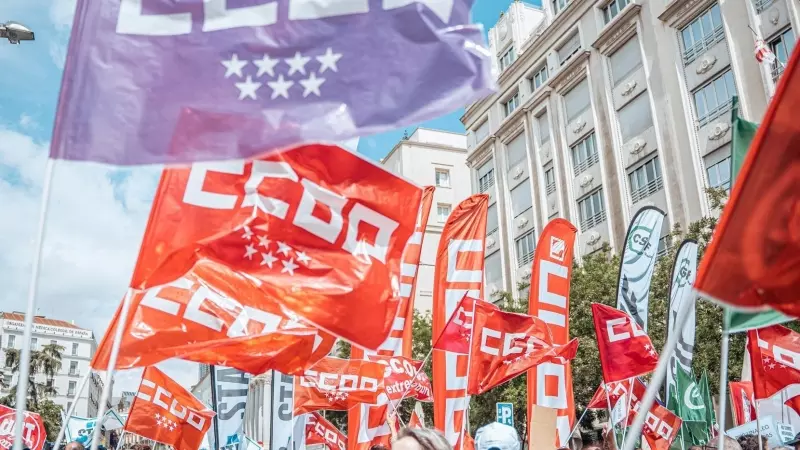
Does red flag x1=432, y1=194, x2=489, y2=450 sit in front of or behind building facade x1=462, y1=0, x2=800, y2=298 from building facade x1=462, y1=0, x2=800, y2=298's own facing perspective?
in front

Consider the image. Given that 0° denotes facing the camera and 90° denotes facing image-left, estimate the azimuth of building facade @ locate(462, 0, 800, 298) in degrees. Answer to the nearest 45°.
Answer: approximately 45°

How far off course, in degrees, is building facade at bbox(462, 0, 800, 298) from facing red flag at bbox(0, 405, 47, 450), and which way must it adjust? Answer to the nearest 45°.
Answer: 0° — it already faces it

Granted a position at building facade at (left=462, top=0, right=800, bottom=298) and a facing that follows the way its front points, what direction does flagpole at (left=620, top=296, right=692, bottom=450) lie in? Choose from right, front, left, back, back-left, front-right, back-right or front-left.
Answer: front-left

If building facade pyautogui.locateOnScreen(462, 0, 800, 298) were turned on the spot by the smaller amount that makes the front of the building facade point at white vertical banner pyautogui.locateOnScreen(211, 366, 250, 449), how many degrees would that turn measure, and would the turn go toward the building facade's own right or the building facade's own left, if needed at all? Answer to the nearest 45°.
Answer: approximately 45° to the building facade's own left

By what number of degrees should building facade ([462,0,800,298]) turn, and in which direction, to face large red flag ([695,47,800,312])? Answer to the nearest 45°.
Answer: approximately 45° to its left

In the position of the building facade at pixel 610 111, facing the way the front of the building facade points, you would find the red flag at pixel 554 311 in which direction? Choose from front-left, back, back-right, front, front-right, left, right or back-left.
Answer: front-left

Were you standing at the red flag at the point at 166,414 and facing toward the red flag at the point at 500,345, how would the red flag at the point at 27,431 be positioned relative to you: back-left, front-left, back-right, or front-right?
back-left

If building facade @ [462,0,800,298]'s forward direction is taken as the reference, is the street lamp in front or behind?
in front

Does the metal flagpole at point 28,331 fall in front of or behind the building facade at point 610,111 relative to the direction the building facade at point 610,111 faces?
in front

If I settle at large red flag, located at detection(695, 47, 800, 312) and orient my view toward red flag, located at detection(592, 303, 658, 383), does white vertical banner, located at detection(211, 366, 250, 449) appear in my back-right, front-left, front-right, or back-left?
front-left

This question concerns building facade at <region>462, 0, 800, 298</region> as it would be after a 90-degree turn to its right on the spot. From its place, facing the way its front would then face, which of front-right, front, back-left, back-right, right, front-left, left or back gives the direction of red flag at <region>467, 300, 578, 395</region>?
back-left
